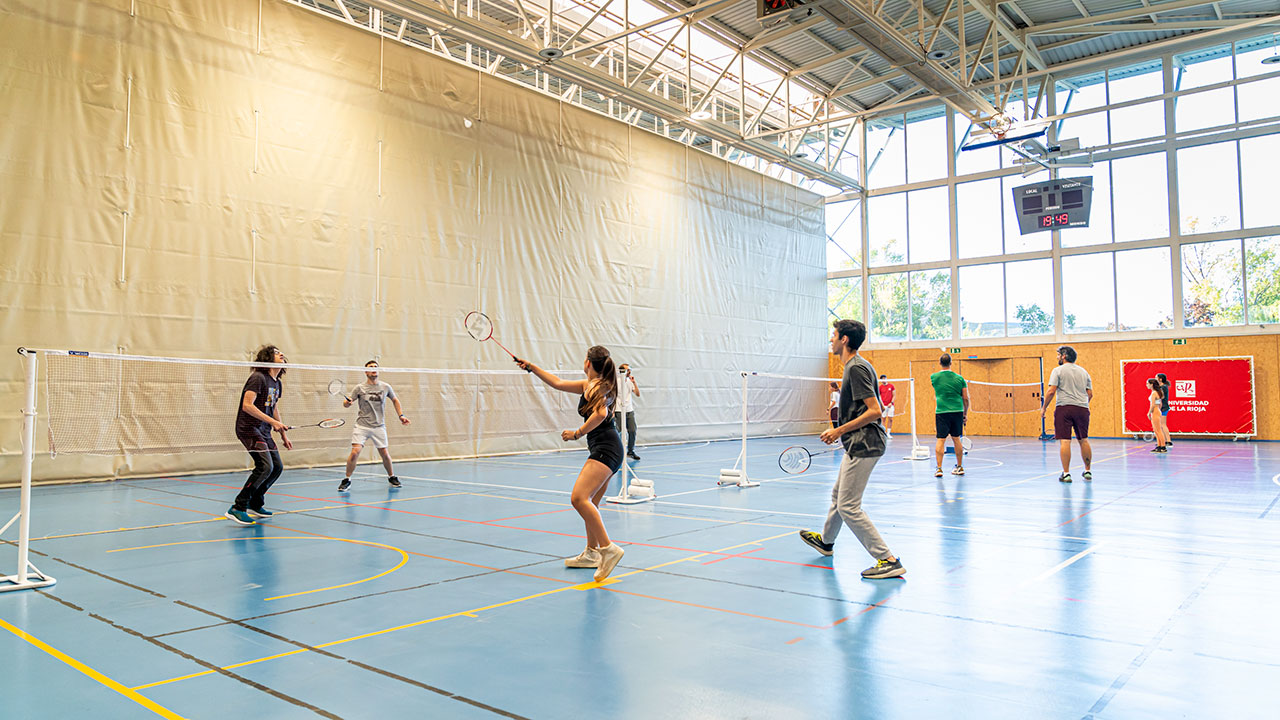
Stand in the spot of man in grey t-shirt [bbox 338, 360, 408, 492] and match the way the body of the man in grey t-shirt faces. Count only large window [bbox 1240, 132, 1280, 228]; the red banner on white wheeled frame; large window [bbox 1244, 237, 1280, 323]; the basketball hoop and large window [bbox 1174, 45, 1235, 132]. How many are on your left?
5

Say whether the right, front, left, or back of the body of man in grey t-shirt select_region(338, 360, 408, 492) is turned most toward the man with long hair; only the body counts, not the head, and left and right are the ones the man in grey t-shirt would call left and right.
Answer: front

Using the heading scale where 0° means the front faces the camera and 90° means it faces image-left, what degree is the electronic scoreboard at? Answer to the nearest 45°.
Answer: approximately 0°

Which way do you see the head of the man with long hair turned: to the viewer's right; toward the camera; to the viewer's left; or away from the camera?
to the viewer's right

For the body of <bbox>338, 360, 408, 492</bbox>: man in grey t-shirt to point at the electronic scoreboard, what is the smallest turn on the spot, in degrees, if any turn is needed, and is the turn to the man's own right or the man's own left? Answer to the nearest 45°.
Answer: approximately 90° to the man's own left

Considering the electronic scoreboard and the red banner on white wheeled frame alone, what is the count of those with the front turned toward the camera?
2
